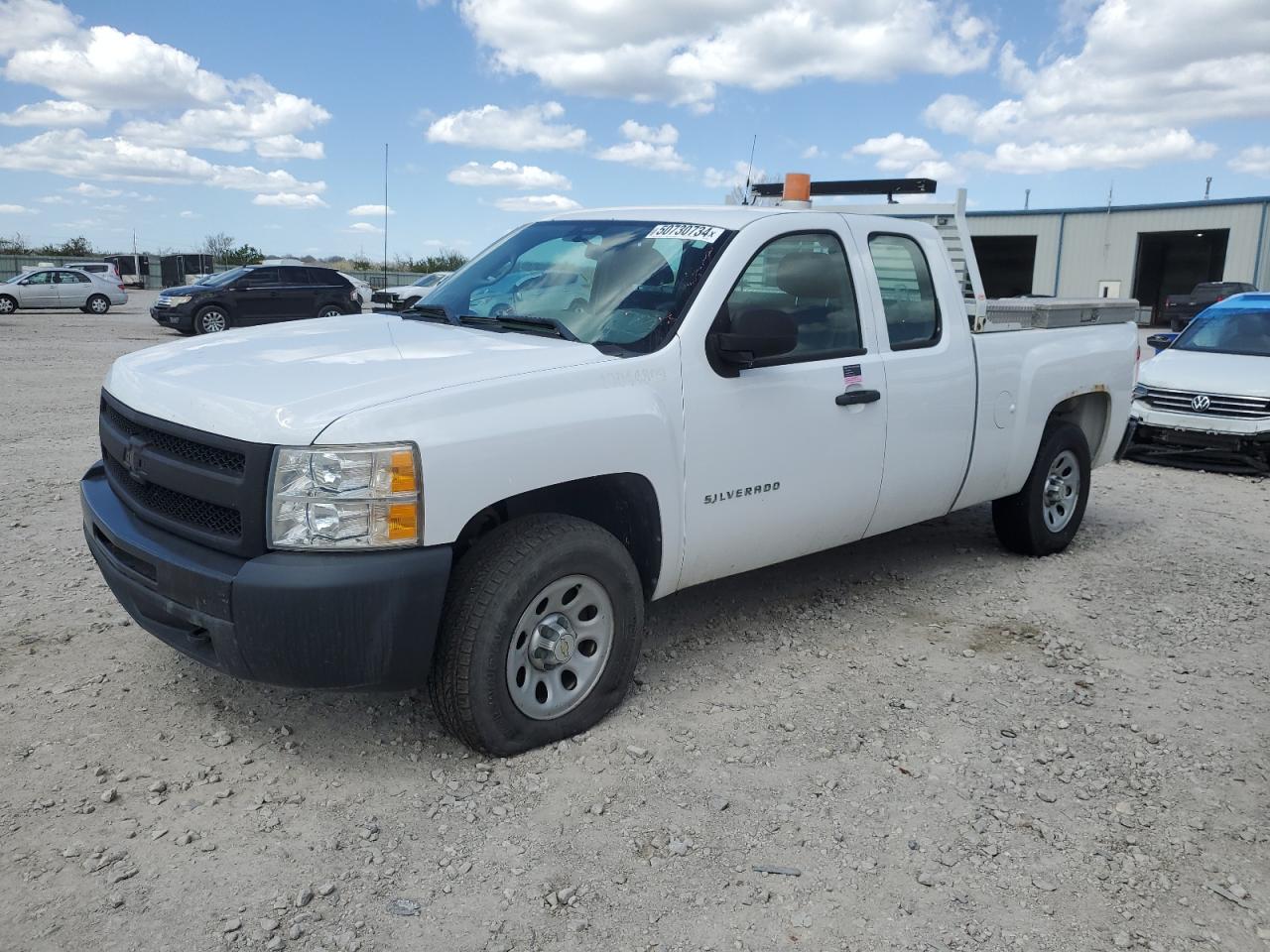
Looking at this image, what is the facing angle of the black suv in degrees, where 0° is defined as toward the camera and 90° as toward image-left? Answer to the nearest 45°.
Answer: approximately 45°

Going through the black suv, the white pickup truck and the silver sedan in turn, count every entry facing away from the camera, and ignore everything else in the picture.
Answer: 0

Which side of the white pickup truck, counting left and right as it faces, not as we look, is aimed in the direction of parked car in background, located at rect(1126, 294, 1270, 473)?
back

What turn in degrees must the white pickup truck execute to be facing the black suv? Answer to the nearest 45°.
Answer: approximately 135° to its right

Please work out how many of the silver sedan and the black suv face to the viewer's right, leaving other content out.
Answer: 0

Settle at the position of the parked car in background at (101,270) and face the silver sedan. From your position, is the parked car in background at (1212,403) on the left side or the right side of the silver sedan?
left

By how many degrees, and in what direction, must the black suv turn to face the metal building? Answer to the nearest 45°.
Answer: approximately 135° to its left

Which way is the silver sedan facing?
to the viewer's left

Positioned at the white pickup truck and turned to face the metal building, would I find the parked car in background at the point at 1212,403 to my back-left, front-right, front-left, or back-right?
front-right
